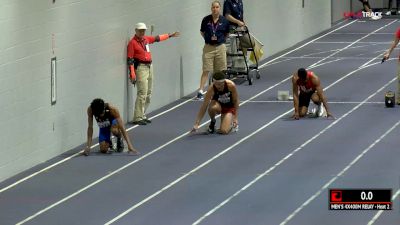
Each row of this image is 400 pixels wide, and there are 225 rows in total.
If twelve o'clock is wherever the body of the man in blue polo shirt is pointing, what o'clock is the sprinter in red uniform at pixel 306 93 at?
The sprinter in red uniform is roughly at 11 o'clock from the man in blue polo shirt.

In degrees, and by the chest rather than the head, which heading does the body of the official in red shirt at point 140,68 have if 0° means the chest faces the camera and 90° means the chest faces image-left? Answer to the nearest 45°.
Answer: approximately 315°

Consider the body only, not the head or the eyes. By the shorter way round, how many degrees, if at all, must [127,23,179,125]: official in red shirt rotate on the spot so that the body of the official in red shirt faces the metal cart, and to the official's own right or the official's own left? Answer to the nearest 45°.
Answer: approximately 90° to the official's own left

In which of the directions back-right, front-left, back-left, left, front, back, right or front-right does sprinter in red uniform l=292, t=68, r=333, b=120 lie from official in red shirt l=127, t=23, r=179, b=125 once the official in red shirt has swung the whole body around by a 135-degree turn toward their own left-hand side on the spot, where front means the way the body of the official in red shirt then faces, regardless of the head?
right

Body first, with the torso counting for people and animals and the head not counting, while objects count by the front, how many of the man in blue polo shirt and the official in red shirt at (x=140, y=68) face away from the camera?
0

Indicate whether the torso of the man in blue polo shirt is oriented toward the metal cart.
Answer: no

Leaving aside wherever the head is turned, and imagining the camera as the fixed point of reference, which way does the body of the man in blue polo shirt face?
toward the camera

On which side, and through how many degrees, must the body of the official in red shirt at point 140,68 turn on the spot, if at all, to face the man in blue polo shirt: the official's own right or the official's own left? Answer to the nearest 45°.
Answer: approximately 90° to the official's own left

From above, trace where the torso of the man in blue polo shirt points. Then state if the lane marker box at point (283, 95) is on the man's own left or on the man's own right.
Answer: on the man's own left

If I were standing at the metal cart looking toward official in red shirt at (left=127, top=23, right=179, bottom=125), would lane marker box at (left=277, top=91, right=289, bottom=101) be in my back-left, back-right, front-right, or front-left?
front-left
